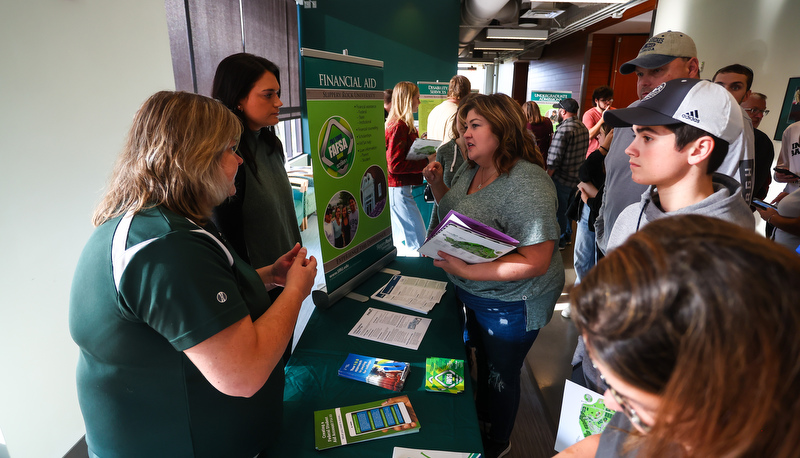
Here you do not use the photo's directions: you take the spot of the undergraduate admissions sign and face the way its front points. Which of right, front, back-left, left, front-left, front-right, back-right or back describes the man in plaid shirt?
front

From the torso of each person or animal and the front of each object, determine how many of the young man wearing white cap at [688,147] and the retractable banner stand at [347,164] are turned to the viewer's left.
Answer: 1

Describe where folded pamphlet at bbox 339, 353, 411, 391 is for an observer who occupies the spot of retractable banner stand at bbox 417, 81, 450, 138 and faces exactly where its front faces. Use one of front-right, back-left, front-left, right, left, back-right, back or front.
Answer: front

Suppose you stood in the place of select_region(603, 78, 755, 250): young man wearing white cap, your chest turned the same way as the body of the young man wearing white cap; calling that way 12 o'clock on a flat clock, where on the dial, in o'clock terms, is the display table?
The display table is roughly at 11 o'clock from the young man wearing white cap.

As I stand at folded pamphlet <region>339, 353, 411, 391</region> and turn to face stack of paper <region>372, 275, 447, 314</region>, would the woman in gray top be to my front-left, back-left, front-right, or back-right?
front-right

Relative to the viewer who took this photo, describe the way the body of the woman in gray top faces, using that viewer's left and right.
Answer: facing the viewer and to the left of the viewer

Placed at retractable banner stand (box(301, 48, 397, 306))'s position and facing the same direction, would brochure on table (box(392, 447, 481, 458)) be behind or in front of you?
in front

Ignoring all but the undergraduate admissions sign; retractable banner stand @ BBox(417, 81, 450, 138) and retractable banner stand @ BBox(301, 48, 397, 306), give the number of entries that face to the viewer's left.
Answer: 0

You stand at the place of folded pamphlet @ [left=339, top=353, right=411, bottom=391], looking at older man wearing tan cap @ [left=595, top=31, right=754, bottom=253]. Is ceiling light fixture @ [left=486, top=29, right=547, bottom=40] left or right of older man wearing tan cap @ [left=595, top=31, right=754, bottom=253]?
left

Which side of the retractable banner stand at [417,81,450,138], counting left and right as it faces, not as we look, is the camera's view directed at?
front

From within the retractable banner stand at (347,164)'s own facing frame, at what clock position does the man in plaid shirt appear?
The man in plaid shirt is roughly at 9 o'clock from the retractable banner stand.

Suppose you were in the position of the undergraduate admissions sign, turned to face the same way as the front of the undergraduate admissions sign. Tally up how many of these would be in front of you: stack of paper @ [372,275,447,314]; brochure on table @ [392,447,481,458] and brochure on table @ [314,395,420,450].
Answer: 3

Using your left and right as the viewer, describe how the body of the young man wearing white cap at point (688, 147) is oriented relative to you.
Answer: facing to the left of the viewer

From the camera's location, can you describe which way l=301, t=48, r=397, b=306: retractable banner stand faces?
facing the viewer and to the right of the viewer

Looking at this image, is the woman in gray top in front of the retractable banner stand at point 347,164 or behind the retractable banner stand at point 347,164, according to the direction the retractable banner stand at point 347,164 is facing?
in front

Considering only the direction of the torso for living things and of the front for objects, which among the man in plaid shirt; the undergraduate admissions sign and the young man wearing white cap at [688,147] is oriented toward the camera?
the undergraduate admissions sign

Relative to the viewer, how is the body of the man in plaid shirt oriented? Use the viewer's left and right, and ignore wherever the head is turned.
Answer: facing away from the viewer and to the left of the viewer

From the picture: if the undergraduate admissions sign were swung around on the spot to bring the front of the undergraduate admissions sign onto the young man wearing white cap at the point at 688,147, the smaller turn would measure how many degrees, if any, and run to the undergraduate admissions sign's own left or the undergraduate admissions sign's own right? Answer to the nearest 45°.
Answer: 0° — it already faces them

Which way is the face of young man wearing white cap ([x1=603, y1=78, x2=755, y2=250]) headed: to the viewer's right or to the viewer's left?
to the viewer's left

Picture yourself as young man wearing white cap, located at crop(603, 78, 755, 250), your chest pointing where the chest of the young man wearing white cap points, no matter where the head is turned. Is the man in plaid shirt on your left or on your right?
on your right
